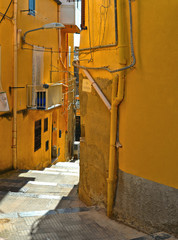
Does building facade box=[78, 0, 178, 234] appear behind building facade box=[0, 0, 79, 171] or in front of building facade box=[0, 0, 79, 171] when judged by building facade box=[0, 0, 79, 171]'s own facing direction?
in front

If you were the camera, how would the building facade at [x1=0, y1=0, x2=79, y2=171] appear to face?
facing the viewer and to the right of the viewer

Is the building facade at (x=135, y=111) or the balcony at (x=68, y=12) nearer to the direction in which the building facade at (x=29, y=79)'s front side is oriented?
the building facade
